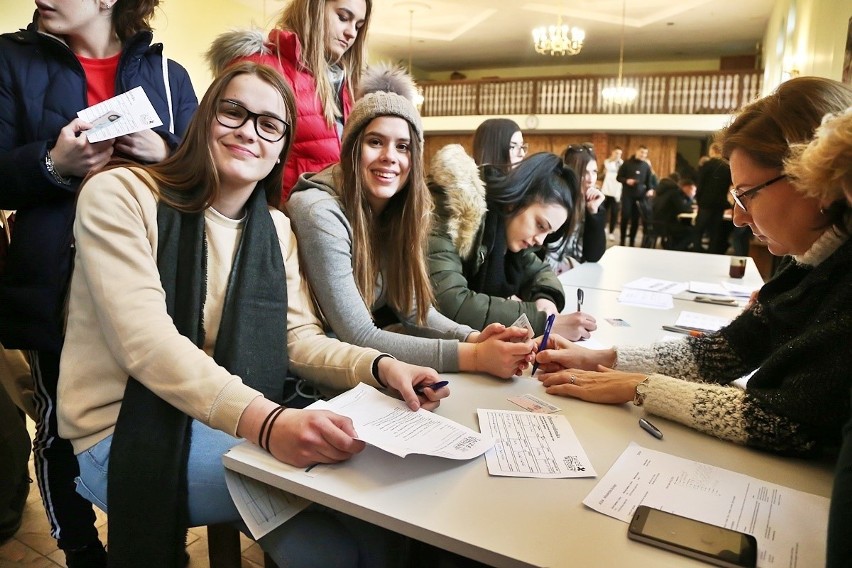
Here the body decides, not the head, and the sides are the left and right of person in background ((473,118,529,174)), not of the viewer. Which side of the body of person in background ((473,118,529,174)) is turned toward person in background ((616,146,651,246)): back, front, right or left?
left

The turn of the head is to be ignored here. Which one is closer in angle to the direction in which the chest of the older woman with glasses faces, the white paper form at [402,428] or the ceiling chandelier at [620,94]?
the white paper form

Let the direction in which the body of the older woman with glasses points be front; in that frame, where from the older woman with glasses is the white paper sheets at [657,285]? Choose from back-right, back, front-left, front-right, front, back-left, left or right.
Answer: right

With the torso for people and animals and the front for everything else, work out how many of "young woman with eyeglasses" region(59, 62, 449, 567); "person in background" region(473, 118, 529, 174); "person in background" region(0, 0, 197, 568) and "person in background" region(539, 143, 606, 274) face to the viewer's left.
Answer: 0

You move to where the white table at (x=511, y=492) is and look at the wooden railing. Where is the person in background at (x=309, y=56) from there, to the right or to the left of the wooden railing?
left

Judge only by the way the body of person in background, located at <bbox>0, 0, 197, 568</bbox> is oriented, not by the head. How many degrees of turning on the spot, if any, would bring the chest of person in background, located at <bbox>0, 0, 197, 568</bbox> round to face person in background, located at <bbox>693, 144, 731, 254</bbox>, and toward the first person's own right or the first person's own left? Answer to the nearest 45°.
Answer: approximately 90° to the first person's own left

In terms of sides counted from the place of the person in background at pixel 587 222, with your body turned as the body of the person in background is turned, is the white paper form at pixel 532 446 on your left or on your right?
on your right

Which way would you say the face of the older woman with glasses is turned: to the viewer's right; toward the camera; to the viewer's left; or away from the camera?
to the viewer's left

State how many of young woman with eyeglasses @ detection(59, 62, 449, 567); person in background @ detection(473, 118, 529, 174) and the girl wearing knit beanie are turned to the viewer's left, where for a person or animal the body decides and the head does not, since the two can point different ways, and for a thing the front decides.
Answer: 0

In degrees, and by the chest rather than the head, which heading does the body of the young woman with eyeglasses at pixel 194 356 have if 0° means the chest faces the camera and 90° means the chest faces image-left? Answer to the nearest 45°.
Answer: approximately 315°

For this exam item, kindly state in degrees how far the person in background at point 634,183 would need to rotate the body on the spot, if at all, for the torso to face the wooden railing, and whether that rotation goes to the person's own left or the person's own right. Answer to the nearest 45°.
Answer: approximately 135° to the person's own right
